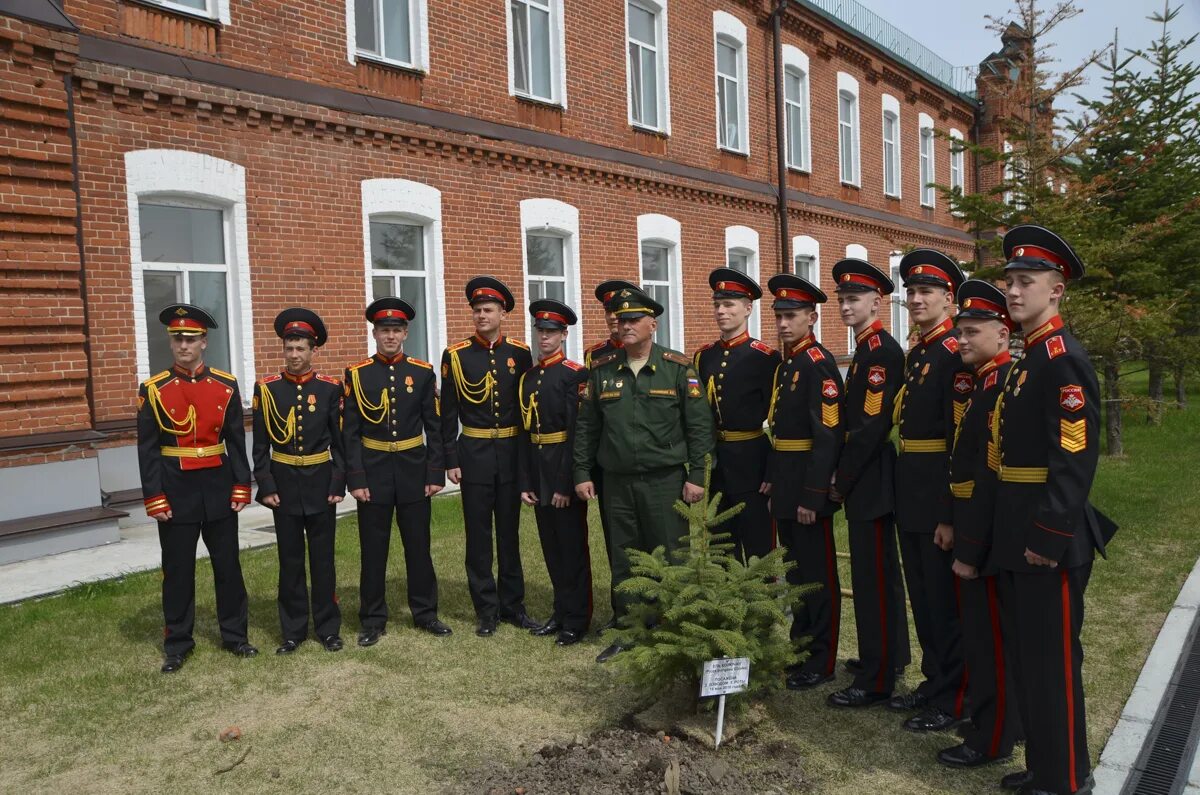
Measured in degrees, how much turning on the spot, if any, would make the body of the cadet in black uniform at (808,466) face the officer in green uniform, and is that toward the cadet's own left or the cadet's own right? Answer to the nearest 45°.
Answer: approximately 45° to the cadet's own right

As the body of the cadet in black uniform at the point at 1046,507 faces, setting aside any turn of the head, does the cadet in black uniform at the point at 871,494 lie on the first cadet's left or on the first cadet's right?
on the first cadet's right

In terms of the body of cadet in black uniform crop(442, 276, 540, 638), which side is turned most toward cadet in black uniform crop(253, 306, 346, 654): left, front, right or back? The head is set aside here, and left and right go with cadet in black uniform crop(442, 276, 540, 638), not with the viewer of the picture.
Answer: right

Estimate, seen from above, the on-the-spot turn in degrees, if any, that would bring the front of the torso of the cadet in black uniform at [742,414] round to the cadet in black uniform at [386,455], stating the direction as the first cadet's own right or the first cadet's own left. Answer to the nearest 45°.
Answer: approximately 45° to the first cadet's own right

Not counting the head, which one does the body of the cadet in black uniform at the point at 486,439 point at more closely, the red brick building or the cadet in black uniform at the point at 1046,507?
the cadet in black uniform

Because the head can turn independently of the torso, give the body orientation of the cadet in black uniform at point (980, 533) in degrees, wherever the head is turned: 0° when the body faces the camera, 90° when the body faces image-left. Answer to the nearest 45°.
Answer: approximately 45°
